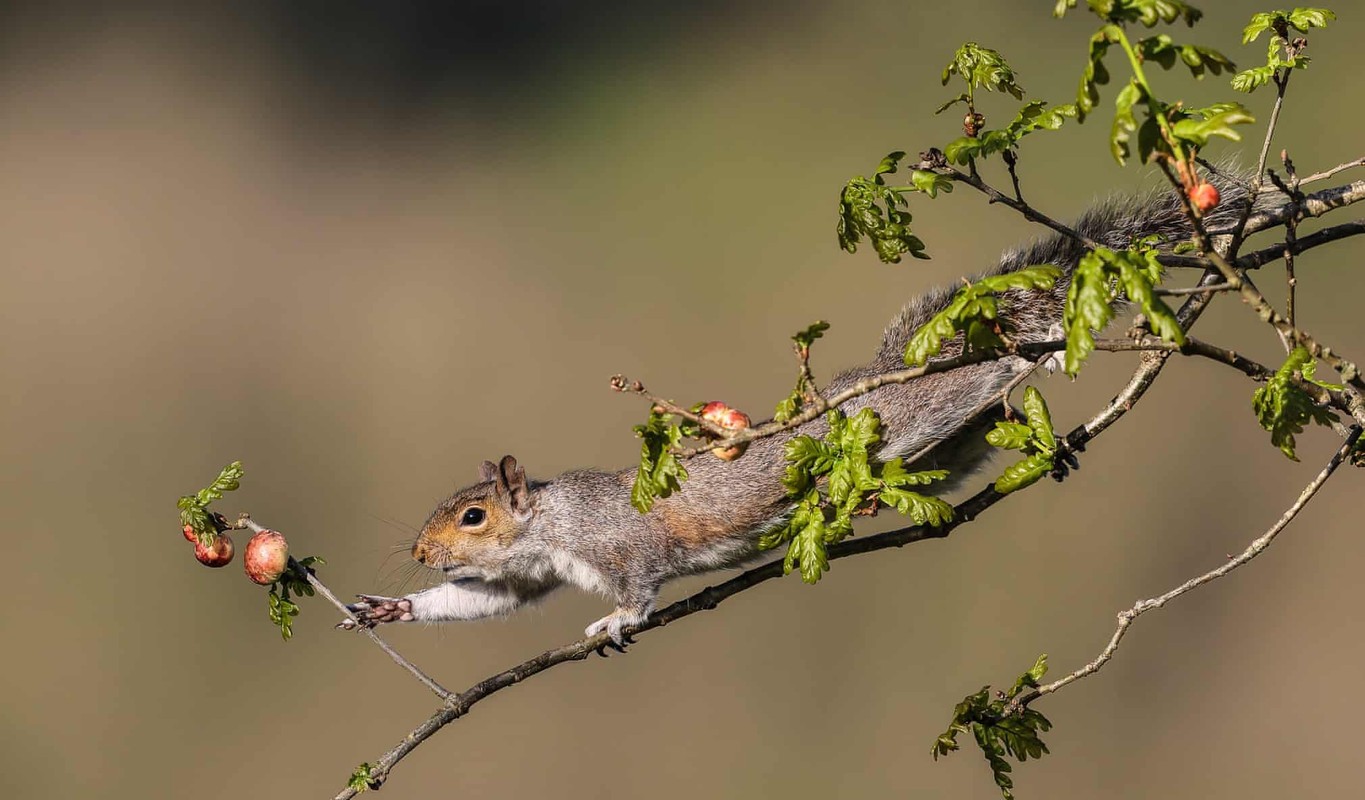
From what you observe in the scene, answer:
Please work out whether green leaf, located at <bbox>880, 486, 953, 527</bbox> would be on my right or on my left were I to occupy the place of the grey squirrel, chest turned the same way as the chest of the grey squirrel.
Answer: on my left

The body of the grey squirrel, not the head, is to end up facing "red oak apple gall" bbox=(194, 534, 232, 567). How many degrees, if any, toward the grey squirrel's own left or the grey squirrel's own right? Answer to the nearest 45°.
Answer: approximately 45° to the grey squirrel's own left

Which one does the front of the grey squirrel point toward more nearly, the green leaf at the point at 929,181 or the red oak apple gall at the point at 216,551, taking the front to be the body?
the red oak apple gall

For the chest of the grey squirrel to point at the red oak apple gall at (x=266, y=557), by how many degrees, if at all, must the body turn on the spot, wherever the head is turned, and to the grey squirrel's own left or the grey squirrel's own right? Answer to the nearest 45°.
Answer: approximately 45° to the grey squirrel's own left

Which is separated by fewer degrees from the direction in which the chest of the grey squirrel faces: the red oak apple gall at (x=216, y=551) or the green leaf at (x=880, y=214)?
the red oak apple gall

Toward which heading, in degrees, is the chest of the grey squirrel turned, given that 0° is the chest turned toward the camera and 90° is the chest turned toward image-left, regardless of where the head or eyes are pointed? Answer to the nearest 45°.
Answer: approximately 90°
